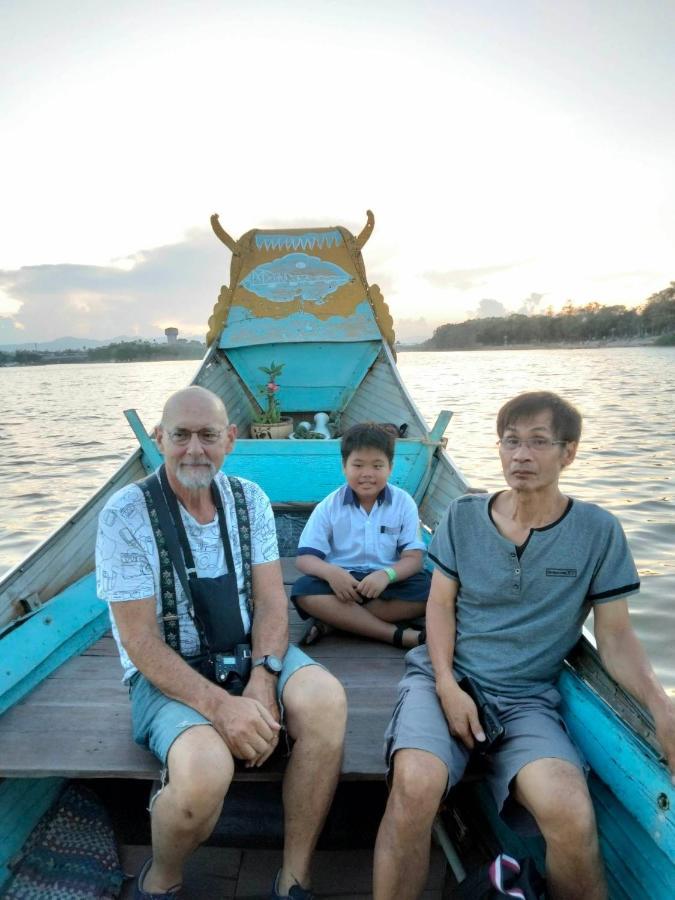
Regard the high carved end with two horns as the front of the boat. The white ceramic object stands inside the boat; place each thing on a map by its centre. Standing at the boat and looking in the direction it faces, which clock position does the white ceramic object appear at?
The white ceramic object is roughly at 12 o'clock from the boat.

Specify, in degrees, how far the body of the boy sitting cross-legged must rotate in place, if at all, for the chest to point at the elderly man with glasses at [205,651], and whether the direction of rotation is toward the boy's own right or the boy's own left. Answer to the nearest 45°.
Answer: approximately 45° to the boy's own right

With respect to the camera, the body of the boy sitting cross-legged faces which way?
toward the camera

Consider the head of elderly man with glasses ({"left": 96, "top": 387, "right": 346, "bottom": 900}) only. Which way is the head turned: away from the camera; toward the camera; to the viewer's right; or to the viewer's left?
toward the camera

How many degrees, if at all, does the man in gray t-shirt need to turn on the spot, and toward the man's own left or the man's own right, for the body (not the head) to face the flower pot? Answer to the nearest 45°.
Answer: approximately 135° to the man's own right

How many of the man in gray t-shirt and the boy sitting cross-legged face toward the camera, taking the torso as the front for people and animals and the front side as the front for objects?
2

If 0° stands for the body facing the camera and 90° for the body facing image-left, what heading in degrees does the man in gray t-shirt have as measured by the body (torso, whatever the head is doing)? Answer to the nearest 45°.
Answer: approximately 0°

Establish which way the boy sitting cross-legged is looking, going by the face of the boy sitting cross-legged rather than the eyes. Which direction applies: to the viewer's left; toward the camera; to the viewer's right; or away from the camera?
toward the camera

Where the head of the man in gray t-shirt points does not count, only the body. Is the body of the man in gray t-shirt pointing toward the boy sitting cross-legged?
no

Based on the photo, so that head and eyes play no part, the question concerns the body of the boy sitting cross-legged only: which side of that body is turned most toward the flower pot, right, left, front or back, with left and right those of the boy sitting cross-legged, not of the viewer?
back

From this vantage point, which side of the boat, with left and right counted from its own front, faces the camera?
back

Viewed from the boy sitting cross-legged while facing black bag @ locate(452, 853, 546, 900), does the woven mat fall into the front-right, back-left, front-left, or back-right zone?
front-right

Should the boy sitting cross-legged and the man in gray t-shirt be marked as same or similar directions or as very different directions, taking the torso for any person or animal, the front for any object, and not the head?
same or similar directions

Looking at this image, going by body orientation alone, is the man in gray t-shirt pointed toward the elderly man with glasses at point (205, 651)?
no

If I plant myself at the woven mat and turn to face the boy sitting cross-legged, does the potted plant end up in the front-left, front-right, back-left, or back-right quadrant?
front-left
